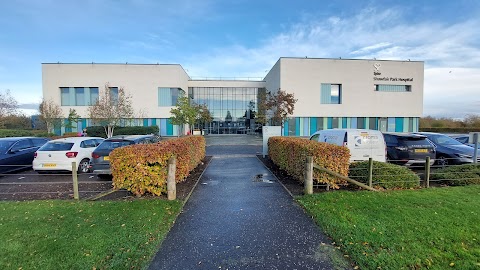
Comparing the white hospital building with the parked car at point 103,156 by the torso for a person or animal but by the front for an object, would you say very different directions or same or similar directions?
very different directions

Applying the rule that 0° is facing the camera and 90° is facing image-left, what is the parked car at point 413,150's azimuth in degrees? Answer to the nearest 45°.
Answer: approximately 135°

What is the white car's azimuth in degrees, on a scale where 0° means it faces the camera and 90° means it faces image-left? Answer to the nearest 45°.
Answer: approximately 225°

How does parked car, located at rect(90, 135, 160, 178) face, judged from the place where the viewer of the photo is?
facing away from the viewer and to the right of the viewer

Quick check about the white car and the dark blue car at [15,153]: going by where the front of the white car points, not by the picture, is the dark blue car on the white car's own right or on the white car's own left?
on the white car's own left

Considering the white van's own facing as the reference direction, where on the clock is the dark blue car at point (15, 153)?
The dark blue car is roughly at 10 o'clock from the white van.

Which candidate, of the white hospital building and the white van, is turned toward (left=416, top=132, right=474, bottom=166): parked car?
the white hospital building

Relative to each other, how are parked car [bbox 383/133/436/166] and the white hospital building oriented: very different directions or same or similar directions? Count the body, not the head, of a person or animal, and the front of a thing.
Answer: very different directions

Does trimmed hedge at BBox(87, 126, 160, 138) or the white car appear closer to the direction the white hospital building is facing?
the white car

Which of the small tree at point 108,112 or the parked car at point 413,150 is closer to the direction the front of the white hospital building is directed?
the parked car
